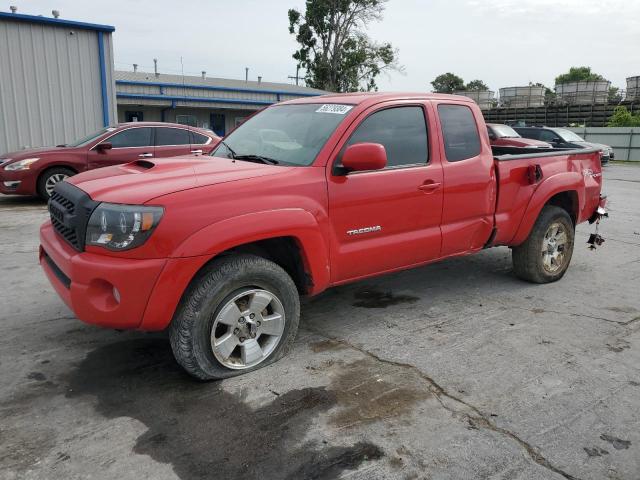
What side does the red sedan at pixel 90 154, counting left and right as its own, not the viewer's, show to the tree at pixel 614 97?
back

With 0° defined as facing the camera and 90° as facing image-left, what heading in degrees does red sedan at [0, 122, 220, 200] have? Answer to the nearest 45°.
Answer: approximately 45°

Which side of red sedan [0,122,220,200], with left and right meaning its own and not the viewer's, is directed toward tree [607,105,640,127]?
back

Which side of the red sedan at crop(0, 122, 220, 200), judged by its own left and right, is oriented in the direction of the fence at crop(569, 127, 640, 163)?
back

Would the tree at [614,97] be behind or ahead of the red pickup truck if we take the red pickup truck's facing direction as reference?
behind
